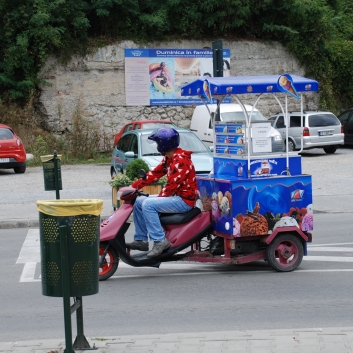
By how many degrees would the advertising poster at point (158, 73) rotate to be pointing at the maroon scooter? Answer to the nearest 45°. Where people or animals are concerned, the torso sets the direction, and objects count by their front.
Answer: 0° — it already faces it

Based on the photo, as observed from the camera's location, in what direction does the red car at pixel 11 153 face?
facing away from the viewer

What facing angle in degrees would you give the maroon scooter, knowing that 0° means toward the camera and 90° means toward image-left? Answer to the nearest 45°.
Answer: approximately 90°

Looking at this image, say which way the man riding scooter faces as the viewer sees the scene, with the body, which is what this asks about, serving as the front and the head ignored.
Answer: to the viewer's left

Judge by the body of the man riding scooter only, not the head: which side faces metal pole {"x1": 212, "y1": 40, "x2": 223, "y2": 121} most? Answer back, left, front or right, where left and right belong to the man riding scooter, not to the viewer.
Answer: right

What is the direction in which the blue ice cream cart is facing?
to the viewer's left

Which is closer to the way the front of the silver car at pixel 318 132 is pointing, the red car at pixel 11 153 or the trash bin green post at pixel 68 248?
the red car

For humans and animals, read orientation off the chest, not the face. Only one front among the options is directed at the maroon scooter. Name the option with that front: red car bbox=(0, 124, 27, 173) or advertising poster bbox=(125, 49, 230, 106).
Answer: the advertising poster

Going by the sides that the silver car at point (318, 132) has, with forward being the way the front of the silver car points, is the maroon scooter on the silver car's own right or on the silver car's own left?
on the silver car's own left
